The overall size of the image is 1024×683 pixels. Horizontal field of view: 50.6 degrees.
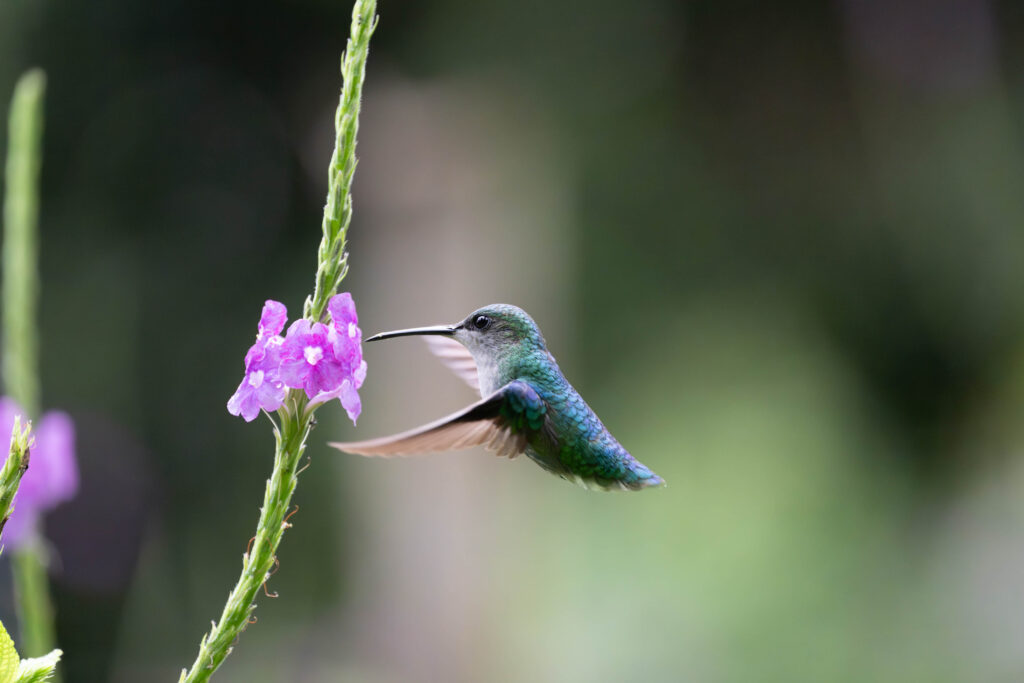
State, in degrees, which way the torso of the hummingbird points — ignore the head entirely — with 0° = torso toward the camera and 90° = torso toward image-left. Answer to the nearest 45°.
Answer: approximately 90°

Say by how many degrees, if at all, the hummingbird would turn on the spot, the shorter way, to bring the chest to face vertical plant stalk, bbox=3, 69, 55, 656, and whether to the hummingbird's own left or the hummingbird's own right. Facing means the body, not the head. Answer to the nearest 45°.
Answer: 0° — it already faces it

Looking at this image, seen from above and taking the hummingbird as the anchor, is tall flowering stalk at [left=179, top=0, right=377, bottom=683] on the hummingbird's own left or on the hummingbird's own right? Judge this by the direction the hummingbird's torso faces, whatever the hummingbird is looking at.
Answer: on the hummingbird's own left

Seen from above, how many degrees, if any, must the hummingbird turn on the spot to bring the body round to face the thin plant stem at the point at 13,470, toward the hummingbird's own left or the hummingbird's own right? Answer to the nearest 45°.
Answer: approximately 45° to the hummingbird's own left

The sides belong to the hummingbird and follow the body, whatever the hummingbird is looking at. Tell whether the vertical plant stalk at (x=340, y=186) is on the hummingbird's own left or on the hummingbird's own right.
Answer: on the hummingbird's own left
